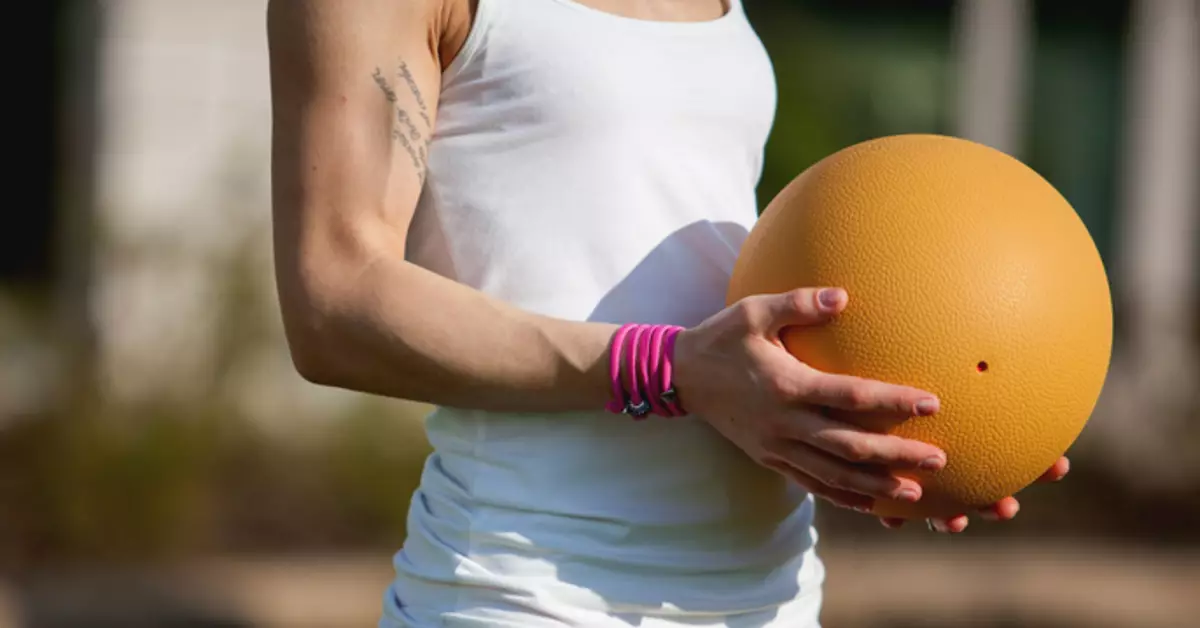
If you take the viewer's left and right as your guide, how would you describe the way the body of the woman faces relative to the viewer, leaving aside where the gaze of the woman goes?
facing the viewer and to the right of the viewer
